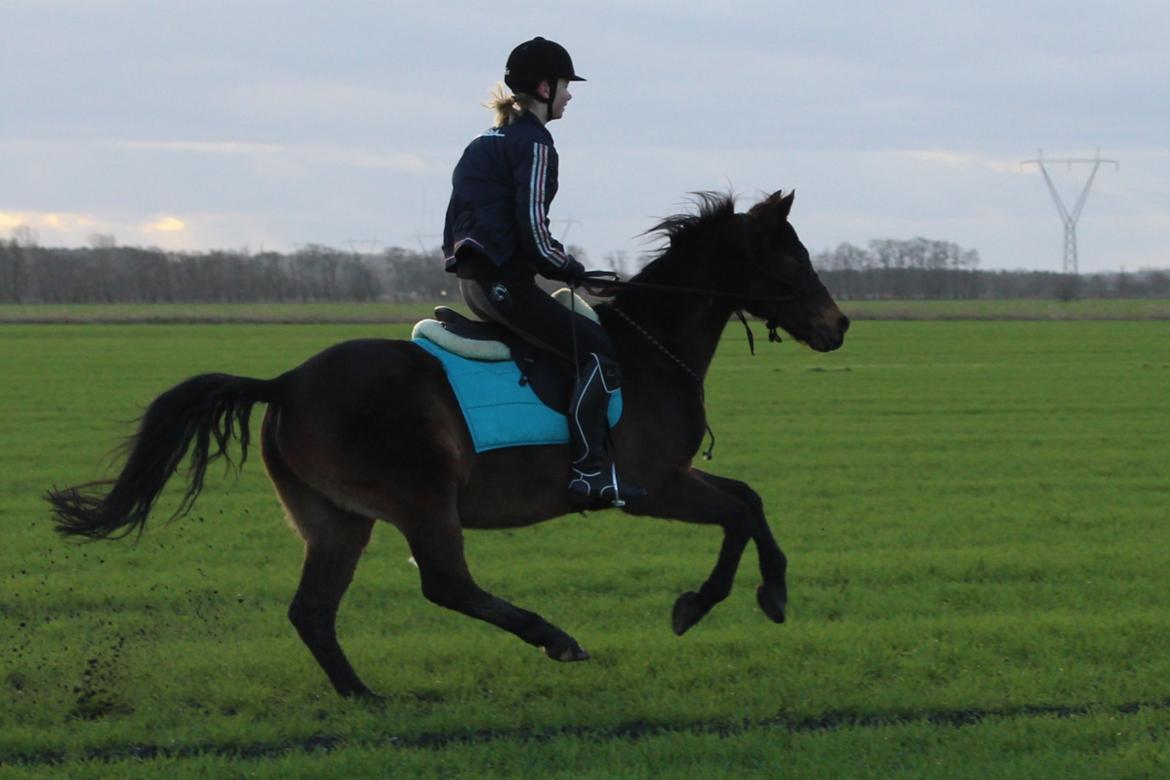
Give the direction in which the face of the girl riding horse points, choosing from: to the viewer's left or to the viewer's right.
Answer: to the viewer's right

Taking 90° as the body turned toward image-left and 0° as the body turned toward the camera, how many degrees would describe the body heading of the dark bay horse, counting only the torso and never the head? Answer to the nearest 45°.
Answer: approximately 270°

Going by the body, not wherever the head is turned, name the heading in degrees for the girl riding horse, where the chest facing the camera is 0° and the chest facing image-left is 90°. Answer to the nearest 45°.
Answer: approximately 270°
